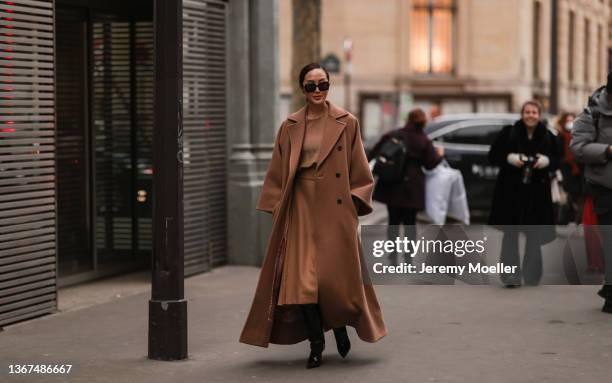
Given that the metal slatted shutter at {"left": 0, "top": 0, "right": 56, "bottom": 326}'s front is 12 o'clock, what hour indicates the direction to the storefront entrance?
The storefront entrance is roughly at 8 o'clock from the metal slatted shutter.

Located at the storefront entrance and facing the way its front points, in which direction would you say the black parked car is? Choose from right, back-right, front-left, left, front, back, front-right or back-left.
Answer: left

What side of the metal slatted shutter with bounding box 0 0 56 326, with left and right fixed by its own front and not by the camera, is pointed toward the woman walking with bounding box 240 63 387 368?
front

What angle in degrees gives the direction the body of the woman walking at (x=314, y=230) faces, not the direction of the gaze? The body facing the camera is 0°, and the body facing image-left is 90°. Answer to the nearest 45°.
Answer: approximately 0°

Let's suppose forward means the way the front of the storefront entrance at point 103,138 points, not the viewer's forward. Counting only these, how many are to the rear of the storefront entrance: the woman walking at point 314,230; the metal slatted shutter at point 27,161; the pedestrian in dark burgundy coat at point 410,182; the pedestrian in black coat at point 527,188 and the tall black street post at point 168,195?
0

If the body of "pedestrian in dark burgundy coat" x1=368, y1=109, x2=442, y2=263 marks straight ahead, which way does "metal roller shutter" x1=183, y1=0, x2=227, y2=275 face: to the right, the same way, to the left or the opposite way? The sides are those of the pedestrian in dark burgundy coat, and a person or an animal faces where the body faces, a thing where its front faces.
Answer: to the right

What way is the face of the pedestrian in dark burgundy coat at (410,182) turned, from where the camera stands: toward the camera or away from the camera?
away from the camera

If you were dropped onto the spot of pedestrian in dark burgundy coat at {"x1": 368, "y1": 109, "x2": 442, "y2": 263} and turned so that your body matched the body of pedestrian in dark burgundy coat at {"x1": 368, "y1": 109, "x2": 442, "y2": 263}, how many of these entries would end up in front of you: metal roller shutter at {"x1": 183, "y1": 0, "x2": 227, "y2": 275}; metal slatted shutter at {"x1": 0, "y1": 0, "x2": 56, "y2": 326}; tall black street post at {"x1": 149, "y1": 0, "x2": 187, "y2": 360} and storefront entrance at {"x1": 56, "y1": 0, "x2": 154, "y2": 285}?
0

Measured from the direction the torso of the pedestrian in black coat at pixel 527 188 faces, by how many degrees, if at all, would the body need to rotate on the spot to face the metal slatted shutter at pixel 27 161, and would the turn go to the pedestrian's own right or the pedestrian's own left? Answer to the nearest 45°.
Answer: approximately 45° to the pedestrian's own right

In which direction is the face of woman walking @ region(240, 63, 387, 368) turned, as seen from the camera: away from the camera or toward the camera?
toward the camera

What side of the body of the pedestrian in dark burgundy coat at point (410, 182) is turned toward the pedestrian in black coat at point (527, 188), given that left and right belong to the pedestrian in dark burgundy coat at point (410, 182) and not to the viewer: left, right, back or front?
right

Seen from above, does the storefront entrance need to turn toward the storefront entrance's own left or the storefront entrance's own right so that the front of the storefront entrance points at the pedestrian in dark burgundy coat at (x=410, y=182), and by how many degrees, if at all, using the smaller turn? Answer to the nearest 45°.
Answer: approximately 45° to the storefront entrance's own left

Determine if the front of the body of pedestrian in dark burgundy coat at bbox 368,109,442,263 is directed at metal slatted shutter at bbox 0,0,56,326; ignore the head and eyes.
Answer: no

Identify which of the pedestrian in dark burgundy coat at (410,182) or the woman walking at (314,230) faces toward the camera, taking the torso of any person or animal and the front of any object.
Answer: the woman walking

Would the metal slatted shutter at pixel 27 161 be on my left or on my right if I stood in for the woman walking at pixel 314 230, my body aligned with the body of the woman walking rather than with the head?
on my right

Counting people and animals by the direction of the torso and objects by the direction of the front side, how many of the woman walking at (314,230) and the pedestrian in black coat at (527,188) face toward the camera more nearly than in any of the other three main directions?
2

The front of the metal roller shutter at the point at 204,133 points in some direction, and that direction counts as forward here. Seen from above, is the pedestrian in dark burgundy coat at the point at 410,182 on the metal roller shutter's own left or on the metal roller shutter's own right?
on the metal roller shutter's own left

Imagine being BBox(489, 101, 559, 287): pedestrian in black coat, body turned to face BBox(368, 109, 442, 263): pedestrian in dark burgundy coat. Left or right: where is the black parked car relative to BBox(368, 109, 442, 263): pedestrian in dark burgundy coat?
right

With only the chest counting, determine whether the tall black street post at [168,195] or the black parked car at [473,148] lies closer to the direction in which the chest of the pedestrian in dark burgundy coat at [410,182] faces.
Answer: the black parked car

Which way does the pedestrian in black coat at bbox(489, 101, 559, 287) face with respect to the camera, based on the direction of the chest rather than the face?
toward the camera

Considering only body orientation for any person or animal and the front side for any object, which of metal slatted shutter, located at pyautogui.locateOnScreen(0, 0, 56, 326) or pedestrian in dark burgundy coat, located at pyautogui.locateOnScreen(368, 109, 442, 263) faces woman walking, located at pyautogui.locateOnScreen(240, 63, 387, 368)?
the metal slatted shutter

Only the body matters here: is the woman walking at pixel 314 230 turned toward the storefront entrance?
no
